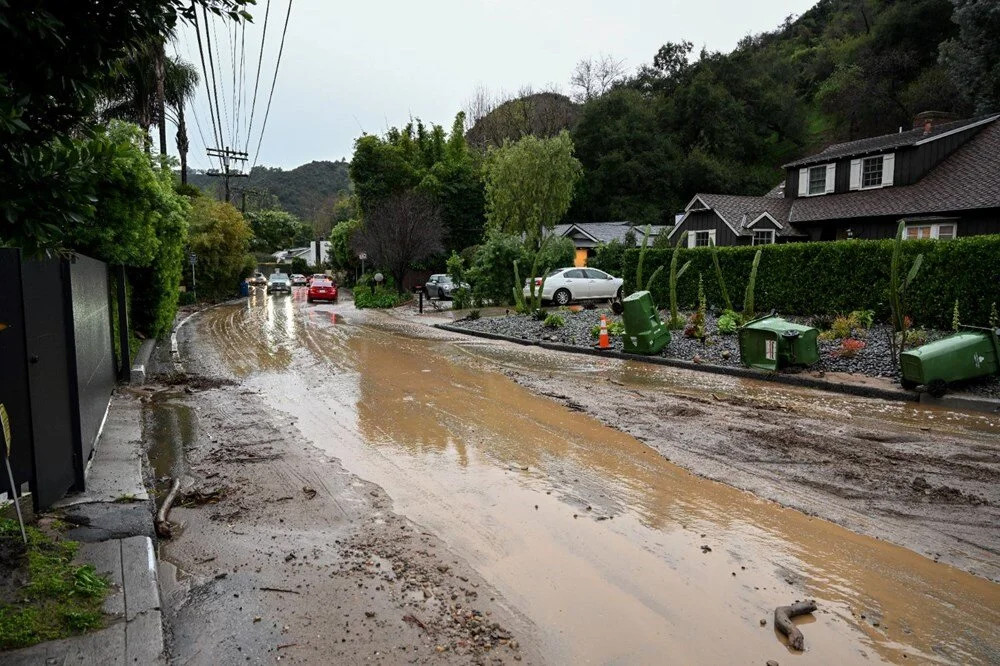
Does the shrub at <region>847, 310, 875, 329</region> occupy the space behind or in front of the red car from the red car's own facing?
behind

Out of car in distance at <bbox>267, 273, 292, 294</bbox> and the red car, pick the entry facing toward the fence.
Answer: the car in distance

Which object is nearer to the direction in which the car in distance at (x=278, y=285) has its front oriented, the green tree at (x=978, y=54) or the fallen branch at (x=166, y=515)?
the fallen branch

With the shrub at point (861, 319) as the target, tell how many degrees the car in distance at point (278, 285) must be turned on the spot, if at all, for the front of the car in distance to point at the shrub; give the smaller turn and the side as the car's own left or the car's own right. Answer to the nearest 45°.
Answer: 0° — it already faces it

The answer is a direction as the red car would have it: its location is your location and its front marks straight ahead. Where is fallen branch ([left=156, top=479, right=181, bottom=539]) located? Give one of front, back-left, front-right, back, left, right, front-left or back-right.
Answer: back

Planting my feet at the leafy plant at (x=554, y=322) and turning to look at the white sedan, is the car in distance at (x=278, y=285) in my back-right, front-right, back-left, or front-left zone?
front-left

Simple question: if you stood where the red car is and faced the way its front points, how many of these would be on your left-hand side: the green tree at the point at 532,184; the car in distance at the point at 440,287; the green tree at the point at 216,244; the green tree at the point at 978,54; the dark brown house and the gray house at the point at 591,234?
1

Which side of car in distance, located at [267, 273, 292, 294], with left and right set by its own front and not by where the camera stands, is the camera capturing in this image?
front

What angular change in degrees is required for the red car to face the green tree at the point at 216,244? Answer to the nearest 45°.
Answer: approximately 90° to its left

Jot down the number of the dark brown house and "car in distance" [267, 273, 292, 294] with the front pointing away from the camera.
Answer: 0

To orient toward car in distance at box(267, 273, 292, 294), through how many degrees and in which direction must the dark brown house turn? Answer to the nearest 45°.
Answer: approximately 45° to its right

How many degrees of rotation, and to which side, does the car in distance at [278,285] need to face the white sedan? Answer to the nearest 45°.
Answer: approximately 45° to its left

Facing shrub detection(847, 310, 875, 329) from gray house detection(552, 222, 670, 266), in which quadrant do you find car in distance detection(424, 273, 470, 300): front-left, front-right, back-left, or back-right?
front-right

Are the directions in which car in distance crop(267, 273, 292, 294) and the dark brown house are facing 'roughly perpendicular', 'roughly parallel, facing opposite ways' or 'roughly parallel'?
roughly perpendicular

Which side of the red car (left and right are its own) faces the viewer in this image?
back

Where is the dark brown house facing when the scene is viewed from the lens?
facing the viewer and to the left of the viewer

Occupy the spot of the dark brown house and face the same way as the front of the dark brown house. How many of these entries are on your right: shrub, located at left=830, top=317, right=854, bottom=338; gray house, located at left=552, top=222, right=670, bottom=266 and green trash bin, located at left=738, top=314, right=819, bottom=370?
1
